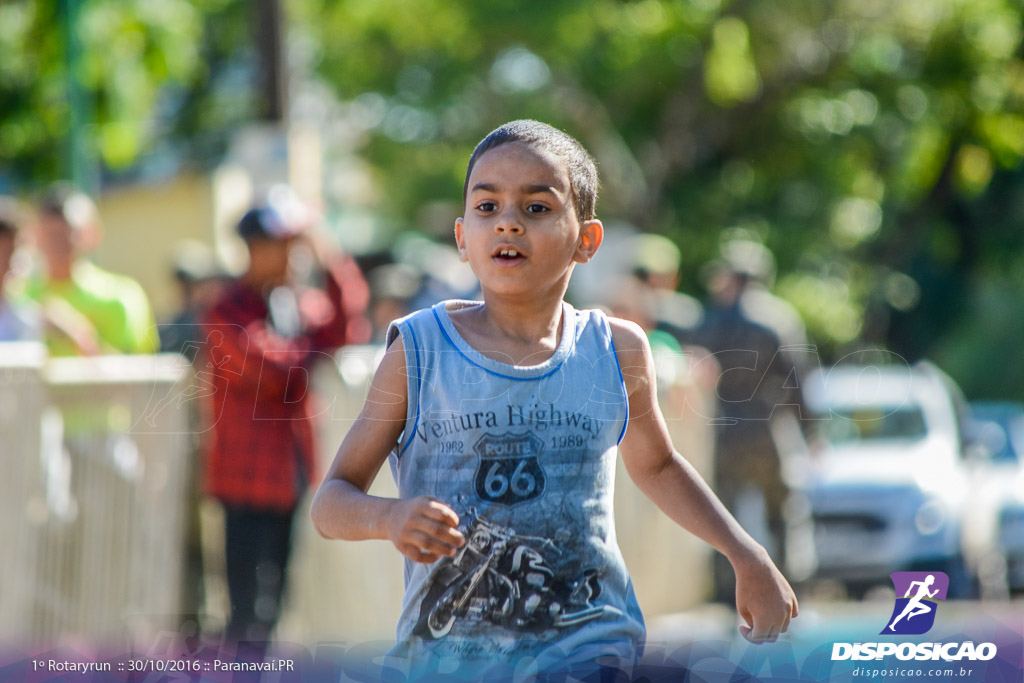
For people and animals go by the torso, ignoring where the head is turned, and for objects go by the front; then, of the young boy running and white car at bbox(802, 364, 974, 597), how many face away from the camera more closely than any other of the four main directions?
0

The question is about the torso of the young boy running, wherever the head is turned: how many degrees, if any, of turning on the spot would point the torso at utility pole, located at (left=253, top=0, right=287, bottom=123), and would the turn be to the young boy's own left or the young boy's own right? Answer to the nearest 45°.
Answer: approximately 180°

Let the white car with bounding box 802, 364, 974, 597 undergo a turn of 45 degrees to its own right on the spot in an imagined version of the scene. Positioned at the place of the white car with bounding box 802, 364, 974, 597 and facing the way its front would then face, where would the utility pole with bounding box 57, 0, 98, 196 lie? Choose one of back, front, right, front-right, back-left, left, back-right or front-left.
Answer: front

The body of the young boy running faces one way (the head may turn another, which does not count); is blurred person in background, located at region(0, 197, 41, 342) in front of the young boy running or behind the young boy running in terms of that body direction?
behind

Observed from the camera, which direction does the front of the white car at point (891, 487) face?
facing the viewer and to the left of the viewer

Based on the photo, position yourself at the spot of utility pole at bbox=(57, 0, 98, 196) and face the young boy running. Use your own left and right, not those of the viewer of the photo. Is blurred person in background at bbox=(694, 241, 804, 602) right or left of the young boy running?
left

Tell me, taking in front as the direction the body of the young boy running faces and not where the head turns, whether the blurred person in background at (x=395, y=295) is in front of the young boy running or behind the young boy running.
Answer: behind

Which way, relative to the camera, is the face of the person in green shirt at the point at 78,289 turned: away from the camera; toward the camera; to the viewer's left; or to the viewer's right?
toward the camera

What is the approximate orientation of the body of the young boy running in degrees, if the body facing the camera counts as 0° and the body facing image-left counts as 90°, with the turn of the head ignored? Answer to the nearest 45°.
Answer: approximately 0°

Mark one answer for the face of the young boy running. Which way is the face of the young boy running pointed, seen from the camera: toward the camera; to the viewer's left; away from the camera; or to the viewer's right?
toward the camera
